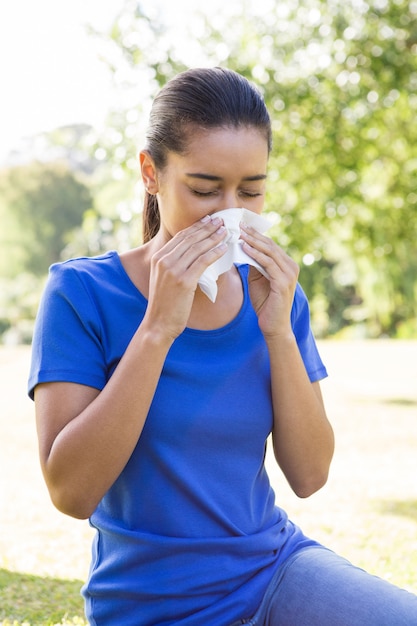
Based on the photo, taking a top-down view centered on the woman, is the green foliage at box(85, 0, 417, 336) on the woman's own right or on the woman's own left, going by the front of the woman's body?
on the woman's own left

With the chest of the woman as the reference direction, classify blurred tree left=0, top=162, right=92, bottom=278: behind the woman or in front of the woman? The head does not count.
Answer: behind

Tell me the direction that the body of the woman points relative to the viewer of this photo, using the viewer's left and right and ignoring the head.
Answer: facing the viewer and to the right of the viewer
